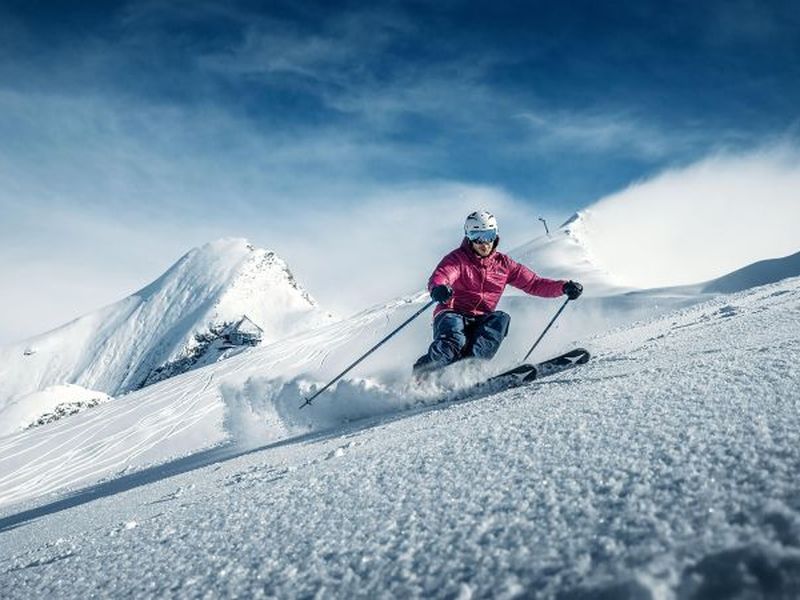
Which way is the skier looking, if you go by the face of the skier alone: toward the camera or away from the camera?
toward the camera

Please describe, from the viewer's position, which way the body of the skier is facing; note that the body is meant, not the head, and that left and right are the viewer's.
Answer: facing the viewer
